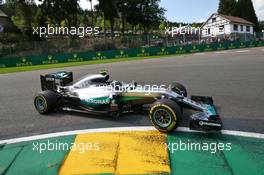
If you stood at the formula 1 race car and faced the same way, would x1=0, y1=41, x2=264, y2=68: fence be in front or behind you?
behind

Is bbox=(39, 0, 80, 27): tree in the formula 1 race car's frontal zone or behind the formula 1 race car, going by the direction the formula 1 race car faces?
behind

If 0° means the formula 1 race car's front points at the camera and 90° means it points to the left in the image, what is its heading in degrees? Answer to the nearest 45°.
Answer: approximately 315°
